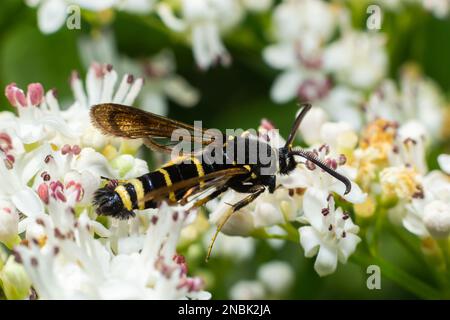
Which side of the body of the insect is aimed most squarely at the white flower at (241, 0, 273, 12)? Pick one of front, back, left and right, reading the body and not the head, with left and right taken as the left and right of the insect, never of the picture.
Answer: left

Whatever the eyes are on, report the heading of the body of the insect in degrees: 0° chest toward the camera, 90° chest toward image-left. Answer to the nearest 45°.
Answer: approximately 270°

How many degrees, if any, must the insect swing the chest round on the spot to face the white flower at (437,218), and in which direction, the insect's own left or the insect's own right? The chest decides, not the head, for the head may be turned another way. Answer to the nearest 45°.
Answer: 0° — it already faces it
